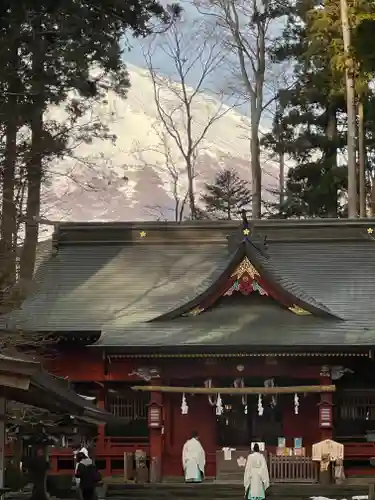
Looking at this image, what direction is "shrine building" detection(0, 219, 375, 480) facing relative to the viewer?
toward the camera

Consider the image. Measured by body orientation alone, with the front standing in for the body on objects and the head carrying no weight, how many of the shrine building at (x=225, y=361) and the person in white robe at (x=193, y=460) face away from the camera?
1

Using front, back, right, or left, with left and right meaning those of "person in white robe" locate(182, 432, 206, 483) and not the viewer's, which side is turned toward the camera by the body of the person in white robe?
back

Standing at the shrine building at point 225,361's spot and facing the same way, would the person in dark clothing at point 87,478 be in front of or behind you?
in front

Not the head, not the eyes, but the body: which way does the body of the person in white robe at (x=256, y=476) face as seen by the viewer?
away from the camera

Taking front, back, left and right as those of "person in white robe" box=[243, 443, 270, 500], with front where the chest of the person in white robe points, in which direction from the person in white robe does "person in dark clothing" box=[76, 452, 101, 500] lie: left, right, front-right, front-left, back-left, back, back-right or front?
back-left

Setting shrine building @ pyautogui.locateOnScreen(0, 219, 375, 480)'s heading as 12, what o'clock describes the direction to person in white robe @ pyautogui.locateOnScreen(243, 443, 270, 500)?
The person in white robe is roughly at 12 o'clock from the shrine building.

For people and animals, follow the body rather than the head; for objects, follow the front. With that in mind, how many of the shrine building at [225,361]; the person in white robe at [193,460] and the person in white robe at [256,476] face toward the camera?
1

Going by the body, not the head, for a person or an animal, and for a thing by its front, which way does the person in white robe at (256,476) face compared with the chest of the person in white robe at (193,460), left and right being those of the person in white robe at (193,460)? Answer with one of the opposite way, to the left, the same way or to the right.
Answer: the same way

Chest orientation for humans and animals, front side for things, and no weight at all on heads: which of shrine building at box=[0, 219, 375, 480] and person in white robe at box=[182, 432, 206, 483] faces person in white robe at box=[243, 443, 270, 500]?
the shrine building

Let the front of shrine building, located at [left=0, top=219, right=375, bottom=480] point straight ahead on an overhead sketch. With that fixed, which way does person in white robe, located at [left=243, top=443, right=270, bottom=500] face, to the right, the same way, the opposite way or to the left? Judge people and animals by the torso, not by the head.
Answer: the opposite way

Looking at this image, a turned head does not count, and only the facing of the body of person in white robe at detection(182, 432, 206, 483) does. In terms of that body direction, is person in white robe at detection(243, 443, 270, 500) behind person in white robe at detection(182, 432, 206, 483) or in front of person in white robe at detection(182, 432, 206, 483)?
behind

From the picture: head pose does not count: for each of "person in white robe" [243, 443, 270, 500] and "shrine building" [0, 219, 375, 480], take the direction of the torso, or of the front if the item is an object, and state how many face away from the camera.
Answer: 1

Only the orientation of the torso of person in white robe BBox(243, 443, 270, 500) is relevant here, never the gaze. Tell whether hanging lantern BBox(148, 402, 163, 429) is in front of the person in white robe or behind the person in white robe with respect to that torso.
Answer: in front

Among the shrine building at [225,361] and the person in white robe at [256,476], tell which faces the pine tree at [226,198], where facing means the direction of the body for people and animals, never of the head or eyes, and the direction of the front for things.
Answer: the person in white robe

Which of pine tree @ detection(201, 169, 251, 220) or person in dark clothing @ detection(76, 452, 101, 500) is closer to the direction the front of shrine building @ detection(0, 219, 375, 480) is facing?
the person in dark clothing

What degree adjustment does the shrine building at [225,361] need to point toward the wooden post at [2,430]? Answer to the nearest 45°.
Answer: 0° — it already faces it
